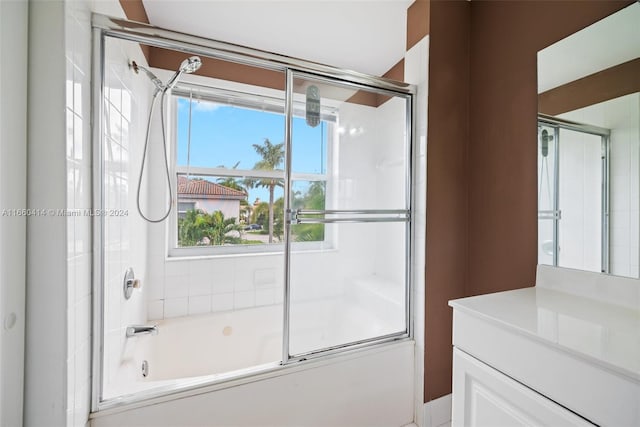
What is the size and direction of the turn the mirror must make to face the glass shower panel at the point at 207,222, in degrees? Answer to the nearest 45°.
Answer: approximately 45° to its right

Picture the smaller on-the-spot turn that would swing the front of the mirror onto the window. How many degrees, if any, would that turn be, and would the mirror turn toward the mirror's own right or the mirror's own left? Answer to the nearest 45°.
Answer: approximately 45° to the mirror's own right

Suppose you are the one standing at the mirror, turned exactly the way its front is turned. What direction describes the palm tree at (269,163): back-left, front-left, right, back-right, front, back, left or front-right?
front-right

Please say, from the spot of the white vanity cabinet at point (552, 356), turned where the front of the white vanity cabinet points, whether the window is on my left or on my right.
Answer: on my right

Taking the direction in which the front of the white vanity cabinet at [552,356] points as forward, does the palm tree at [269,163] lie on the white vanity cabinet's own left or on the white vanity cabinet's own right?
on the white vanity cabinet's own right

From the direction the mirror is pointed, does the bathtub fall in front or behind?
in front

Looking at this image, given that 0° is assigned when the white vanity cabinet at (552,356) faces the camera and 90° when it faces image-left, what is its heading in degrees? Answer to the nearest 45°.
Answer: approximately 45°

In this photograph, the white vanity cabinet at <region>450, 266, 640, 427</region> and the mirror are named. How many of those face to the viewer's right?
0
